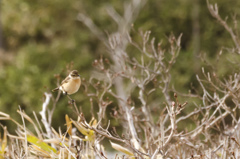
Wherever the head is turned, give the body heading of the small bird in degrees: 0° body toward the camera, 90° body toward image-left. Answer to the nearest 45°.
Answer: approximately 315°
